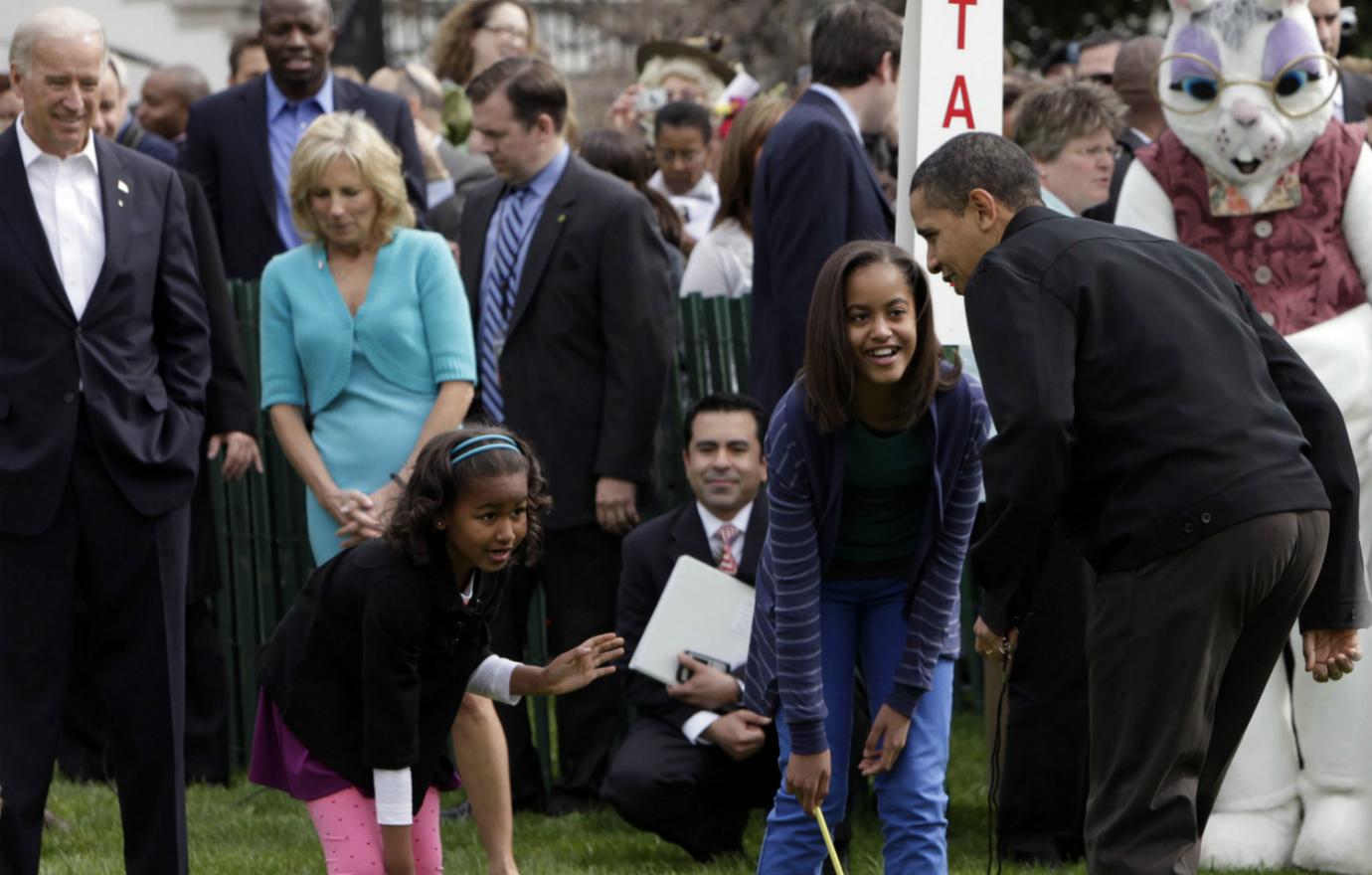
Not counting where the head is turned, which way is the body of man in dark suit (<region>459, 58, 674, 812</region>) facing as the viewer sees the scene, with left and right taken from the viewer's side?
facing the viewer and to the left of the viewer

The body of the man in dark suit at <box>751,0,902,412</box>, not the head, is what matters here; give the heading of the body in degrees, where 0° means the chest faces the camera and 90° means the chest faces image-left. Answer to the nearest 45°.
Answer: approximately 225°

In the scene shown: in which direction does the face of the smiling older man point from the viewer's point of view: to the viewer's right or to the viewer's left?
to the viewer's right

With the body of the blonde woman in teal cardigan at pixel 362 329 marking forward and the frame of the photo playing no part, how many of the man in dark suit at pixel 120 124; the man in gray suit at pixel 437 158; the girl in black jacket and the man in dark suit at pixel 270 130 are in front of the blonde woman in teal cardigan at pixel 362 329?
1

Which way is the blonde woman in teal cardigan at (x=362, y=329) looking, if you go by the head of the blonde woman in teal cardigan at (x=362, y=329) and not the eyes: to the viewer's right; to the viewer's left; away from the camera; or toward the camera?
toward the camera

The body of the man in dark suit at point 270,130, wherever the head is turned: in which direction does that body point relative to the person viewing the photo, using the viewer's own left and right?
facing the viewer

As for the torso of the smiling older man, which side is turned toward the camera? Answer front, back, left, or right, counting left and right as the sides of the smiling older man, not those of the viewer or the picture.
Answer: front

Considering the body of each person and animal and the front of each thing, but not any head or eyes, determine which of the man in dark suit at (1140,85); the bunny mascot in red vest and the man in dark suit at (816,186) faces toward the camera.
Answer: the bunny mascot in red vest

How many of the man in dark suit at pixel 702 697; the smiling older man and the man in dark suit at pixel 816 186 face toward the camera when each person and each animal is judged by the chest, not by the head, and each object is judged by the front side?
2

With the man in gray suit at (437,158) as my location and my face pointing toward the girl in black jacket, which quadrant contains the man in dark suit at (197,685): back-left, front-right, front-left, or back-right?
front-right

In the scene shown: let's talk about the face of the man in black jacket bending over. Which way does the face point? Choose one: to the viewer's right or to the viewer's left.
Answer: to the viewer's left

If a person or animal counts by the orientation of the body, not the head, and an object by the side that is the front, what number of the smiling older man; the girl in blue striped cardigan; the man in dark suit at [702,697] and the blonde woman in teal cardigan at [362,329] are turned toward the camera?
4

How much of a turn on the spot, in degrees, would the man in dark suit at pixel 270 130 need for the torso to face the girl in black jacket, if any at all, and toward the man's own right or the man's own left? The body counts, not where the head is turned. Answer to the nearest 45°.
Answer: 0° — they already face them

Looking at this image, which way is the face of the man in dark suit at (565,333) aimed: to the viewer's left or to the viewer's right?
to the viewer's left

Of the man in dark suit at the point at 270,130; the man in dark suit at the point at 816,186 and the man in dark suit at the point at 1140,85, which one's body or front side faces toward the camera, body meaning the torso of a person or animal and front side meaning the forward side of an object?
the man in dark suit at the point at 270,130

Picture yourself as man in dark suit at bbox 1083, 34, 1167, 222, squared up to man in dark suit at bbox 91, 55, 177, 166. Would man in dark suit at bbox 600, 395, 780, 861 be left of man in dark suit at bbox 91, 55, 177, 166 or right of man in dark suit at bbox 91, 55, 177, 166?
left

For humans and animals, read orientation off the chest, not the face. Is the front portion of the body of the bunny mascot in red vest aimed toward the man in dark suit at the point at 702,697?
no

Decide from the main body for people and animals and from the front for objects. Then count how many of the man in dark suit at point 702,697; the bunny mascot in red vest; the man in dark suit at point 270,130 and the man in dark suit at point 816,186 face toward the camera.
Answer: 3

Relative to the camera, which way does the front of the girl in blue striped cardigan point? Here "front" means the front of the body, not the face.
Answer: toward the camera
